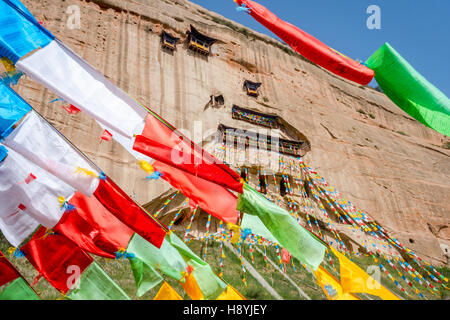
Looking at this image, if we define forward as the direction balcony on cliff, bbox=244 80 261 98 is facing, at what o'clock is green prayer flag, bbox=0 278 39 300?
The green prayer flag is roughly at 12 o'clock from the balcony on cliff.

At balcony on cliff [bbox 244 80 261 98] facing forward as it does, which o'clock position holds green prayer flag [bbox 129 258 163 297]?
The green prayer flag is roughly at 12 o'clock from the balcony on cliff.

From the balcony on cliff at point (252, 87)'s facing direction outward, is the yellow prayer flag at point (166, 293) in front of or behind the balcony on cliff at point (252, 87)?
in front

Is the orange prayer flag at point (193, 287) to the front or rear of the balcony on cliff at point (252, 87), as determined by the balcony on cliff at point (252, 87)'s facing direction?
to the front

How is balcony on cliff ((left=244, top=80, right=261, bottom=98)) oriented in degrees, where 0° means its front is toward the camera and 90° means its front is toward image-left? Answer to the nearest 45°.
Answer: approximately 0°

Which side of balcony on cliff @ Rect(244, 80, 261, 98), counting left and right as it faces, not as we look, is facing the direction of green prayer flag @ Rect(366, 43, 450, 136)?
front

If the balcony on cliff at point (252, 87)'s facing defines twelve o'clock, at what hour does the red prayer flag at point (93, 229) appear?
The red prayer flag is roughly at 12 o'clock from the balcony on cliff.

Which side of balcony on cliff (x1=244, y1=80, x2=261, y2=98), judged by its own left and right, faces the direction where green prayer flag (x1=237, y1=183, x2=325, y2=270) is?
front

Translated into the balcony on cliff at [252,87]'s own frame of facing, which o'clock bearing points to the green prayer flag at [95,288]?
The green prayer flag is roughly at 12 o'clock from the balcony on cliff.

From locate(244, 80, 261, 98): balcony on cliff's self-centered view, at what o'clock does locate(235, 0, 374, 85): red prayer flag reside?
The red prayer flag is roughly at 12 o'clock from the balcony on cliff.
